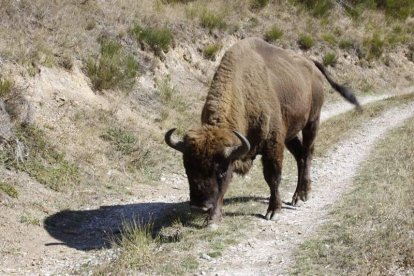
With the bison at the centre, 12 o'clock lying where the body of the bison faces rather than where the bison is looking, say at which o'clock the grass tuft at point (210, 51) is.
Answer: The grass tuft is roughly at 4 o'clock from the bison.

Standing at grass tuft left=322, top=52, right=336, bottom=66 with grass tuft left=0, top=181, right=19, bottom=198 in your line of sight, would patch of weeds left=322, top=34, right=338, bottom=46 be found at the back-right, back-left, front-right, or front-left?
back-right

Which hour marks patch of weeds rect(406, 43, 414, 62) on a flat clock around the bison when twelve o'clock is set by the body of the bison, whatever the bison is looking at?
The patch of weeds is roughly at 5 o'clock from the bison.

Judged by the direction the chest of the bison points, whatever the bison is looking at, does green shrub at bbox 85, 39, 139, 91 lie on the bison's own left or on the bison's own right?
on the bison's own right

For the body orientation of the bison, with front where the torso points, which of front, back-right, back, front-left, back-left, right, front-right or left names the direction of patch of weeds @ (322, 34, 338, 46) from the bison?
back-right

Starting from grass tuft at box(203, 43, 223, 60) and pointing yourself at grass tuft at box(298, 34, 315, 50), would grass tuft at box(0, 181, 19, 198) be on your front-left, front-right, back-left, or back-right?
back-right

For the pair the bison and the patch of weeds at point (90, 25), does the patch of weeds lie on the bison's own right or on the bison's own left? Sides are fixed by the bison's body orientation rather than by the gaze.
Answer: on the bison's own right

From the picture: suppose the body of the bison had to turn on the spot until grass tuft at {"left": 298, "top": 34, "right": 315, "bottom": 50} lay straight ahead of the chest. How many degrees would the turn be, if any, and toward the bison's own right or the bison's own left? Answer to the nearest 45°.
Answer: approximately 135° to the bison's own right

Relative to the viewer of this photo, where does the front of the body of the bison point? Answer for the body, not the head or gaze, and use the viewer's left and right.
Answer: facing the viewer and to the left of the viewer

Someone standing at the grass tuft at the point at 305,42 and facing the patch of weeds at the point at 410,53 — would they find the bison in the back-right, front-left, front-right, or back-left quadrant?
back-right

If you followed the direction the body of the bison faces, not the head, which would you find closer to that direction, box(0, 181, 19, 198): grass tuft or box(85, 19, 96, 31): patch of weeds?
the grass tuft

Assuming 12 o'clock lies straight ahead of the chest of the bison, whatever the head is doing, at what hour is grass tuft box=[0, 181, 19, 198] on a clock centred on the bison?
The grass tuft is roughly at 1 o'clock from the bison.
